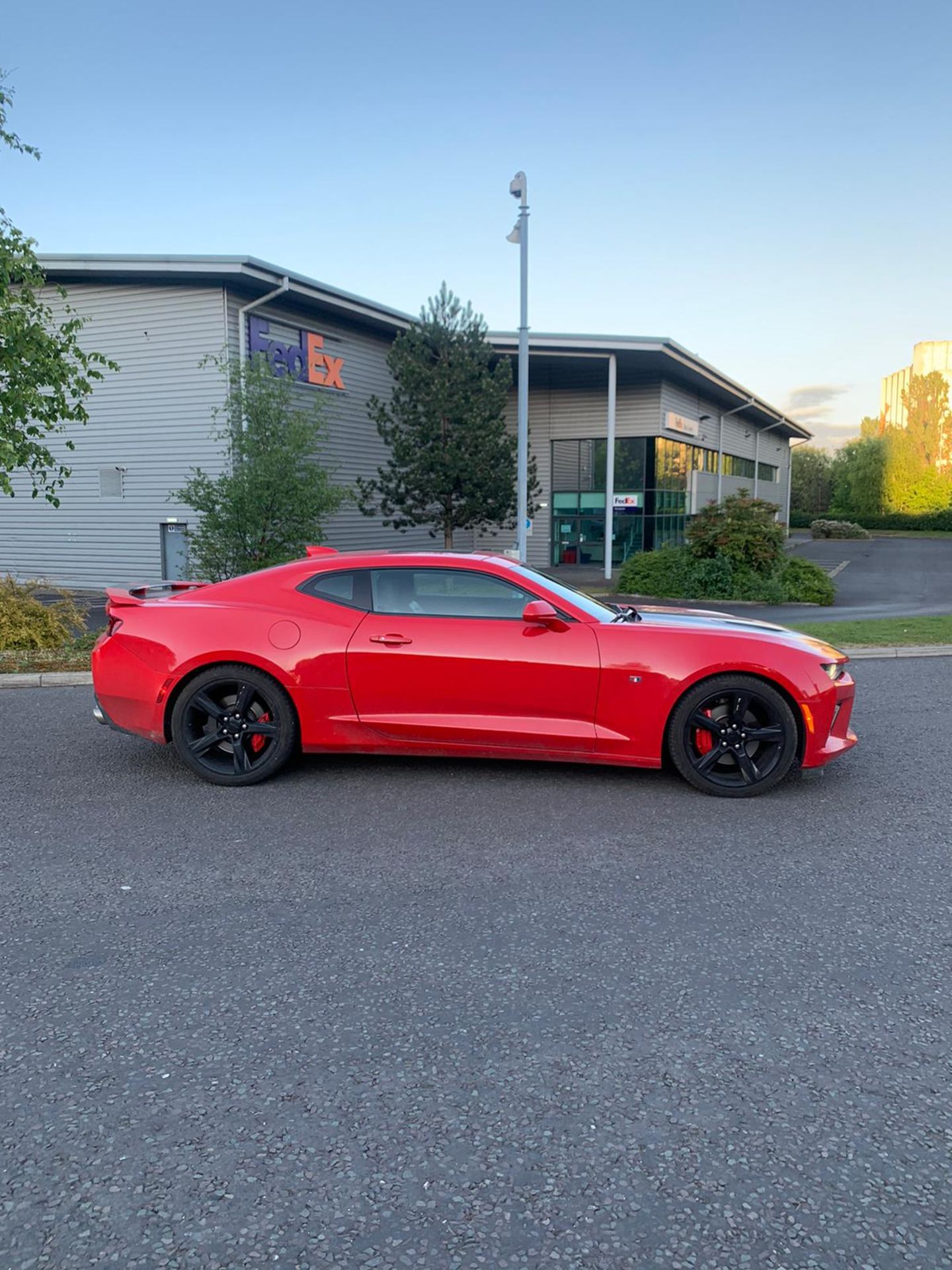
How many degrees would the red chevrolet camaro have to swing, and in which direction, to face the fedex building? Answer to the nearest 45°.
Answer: approximately 90° to its left

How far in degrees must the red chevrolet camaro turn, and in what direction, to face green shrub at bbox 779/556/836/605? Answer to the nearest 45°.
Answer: approximately 45° to its left

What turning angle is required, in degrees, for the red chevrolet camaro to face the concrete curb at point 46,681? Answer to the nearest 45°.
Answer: approximately 135° to its left

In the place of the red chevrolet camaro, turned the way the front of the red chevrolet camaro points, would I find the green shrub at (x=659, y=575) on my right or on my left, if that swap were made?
on my left

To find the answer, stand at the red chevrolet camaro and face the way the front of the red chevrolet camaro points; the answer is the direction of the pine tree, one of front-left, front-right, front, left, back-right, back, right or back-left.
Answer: left

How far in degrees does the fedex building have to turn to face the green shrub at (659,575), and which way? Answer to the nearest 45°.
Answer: approximately 45° to its left

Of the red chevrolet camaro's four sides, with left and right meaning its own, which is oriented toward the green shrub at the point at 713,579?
left

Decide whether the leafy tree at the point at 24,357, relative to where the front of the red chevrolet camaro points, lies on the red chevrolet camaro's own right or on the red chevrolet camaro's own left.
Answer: on the red chevrolet camaro's own left

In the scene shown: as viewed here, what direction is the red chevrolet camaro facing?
to the viewer's right

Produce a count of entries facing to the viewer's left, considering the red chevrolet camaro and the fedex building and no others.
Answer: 0

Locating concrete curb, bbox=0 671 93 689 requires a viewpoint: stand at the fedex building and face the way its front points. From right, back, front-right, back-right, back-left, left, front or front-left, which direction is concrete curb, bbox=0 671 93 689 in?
front-right

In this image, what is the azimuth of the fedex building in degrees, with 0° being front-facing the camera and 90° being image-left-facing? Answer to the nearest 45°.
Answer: approximately 315°

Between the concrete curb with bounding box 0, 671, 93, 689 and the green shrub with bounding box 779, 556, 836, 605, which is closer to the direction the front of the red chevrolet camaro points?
the green shrub
